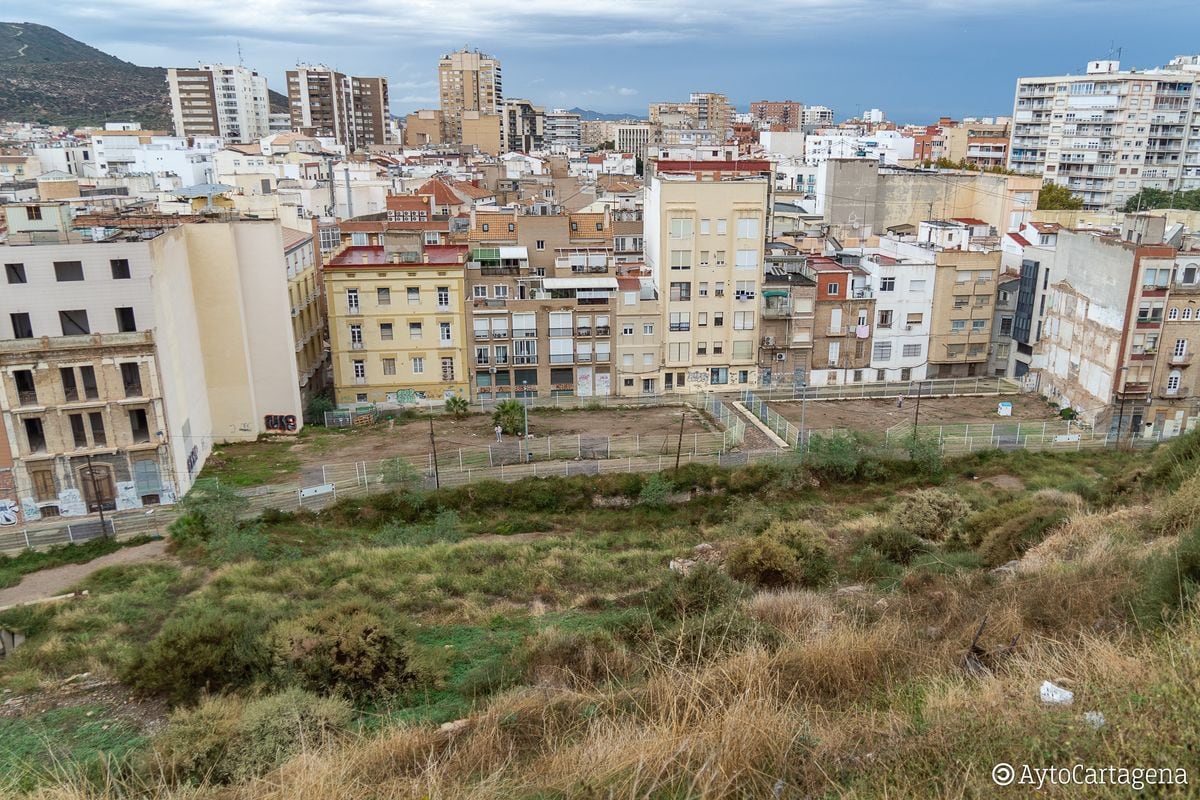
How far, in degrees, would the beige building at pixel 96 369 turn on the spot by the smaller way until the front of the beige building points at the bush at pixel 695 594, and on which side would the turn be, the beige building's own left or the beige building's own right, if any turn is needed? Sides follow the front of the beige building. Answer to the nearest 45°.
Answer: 0° — it already faces it

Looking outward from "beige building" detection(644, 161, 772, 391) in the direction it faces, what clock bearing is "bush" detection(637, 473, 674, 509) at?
The bush is roughly at 12 o'clock from the beige building.

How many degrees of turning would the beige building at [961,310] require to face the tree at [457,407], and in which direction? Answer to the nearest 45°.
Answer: approximately 45° to its right

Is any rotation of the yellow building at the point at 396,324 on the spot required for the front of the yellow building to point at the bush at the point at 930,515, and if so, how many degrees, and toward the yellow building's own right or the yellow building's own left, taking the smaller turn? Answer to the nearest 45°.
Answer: approximately 45° to the yellow building's own left

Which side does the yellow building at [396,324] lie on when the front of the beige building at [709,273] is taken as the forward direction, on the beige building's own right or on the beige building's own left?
on the beige building's own right

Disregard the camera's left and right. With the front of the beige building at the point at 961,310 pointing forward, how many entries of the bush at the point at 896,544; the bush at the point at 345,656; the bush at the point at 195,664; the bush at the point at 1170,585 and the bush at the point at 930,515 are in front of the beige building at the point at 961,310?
5

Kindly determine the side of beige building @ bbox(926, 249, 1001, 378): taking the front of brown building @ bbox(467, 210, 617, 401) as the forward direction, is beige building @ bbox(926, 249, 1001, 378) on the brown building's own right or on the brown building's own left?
on the brown building's own left

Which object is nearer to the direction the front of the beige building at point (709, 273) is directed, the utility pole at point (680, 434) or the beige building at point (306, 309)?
the utility pole

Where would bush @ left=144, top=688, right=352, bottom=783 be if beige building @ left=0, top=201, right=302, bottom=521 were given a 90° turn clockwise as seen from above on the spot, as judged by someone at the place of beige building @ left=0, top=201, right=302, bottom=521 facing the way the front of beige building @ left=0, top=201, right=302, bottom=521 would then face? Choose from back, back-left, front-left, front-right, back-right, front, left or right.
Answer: left

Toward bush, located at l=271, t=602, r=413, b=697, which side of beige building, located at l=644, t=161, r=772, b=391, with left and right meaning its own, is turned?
front

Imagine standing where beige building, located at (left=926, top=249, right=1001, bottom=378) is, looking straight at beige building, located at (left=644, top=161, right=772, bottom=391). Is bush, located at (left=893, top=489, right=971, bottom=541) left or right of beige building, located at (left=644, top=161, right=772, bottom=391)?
left

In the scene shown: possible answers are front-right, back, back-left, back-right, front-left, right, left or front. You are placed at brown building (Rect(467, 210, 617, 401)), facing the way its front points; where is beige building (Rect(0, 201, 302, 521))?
front-right

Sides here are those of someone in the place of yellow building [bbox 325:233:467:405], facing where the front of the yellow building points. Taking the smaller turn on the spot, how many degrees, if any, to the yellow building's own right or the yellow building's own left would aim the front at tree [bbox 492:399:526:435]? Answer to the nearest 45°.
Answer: approximately 45° to the yellow building's own left

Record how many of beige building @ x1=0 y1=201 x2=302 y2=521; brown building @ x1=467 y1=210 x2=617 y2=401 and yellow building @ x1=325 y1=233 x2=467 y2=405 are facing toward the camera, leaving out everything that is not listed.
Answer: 3

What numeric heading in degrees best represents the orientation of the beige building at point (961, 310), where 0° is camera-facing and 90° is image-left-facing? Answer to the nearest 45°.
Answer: approximately 0°
